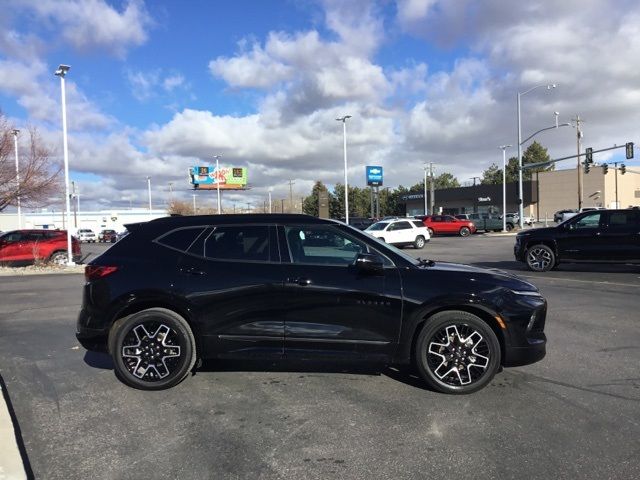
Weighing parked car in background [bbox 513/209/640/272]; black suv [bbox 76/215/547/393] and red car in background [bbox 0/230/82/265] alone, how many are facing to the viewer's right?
1

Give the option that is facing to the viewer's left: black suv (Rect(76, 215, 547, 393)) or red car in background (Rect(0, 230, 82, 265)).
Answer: the red car in background

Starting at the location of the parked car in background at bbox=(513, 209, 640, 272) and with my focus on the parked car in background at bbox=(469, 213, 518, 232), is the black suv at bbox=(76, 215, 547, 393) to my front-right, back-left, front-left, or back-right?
back-left

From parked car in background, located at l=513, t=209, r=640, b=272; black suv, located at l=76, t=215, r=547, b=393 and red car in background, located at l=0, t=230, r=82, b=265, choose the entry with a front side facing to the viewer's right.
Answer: the black suv

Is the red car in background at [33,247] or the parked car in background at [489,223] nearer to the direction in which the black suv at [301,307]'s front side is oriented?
the parked car in background

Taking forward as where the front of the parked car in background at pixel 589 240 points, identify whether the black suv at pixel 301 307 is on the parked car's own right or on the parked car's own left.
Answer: on the parked car's own left

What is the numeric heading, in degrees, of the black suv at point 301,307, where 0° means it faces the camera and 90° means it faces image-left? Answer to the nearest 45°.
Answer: approximately 270°

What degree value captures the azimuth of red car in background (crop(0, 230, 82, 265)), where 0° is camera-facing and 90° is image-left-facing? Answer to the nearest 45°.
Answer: approximately 90°

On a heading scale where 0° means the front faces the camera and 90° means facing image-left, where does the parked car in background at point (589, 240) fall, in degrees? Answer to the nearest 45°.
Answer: approximately 90°

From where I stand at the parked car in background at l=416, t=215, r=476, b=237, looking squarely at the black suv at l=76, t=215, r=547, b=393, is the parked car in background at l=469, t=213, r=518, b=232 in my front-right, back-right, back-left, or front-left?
back-left

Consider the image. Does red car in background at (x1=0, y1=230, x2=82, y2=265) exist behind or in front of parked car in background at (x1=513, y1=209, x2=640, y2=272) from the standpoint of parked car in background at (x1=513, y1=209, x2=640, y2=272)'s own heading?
in front

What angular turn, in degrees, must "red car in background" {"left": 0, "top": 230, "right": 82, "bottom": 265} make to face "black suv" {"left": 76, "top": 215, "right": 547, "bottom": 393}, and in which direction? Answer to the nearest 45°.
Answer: approximately 90° to its left

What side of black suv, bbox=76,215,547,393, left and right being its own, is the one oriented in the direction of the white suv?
left
